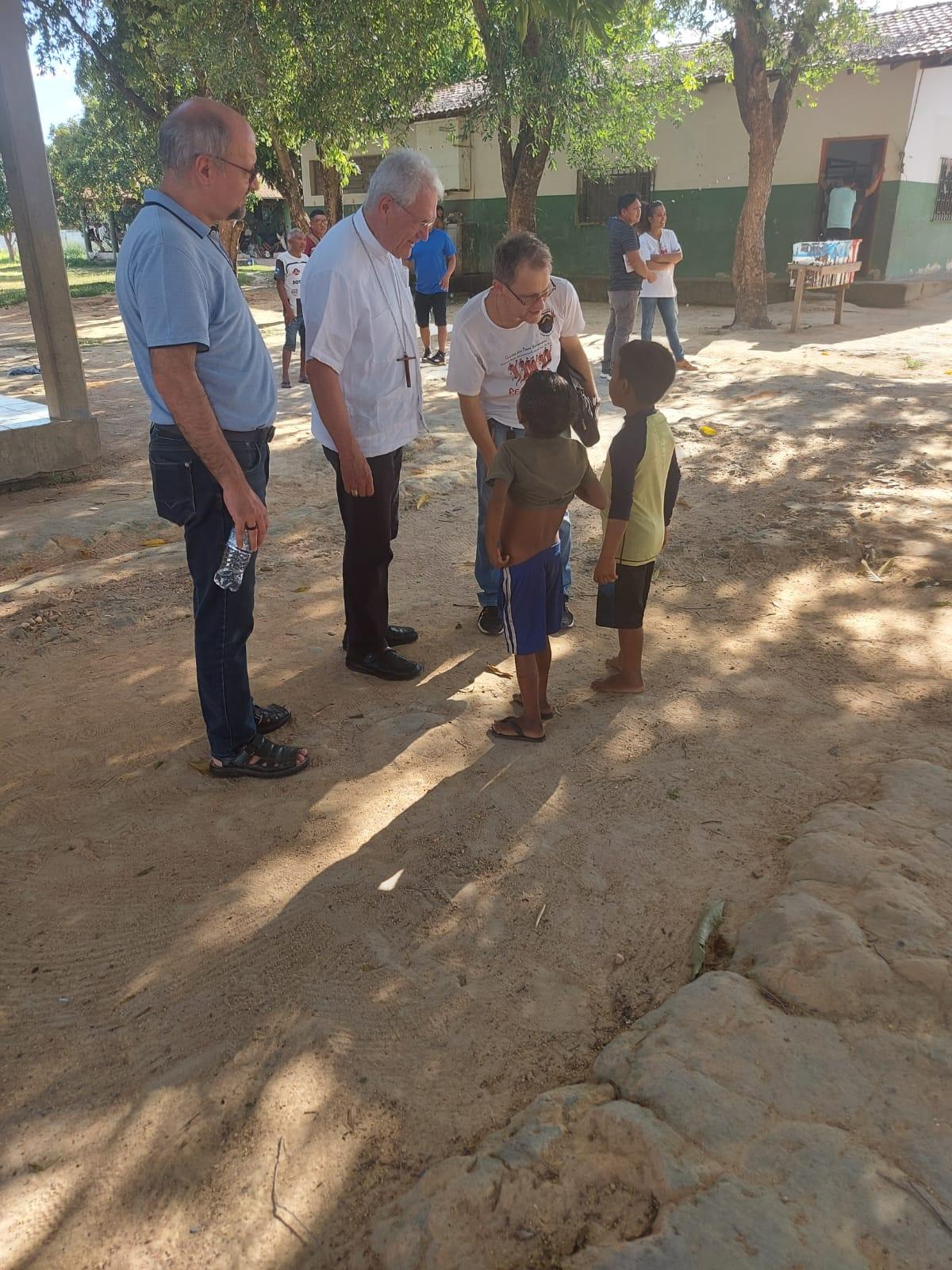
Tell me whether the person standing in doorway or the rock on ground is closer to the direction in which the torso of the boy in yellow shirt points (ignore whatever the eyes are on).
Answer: the person standing in doorway

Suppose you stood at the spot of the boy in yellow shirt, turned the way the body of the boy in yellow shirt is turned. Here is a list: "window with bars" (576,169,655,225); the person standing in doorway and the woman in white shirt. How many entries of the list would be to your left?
0

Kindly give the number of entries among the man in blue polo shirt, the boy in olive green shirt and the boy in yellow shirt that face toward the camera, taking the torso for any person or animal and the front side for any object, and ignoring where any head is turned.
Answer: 0

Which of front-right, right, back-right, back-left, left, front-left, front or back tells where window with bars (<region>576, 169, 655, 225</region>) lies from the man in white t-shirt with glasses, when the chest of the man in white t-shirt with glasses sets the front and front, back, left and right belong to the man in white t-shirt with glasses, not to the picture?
back-left

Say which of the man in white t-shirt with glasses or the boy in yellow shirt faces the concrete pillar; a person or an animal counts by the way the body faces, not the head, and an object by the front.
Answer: the boy in yellow shirt

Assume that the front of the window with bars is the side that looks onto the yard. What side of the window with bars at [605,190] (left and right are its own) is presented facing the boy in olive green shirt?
front

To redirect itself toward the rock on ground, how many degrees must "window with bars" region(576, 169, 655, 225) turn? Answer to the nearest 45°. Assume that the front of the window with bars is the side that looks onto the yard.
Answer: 0° — it already faces it

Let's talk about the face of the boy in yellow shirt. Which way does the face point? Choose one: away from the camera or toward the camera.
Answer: away from the camera

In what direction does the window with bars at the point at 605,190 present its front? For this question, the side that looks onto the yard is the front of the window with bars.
toward the camera

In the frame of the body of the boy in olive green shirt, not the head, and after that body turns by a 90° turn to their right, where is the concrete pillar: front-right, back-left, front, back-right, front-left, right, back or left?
left

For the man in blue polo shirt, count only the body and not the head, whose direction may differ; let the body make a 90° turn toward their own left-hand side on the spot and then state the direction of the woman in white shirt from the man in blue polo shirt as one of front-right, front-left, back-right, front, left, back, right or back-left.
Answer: front-right

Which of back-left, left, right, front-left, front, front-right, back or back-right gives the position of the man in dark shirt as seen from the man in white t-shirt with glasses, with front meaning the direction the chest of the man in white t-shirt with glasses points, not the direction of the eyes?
back-left

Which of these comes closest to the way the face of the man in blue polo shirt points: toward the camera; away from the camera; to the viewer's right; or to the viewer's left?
to the viewer's right

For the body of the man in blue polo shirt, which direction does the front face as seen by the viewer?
to the viewer's right

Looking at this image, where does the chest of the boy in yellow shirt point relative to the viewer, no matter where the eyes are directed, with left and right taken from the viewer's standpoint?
facing away from the viewer and to the left of the viewer
